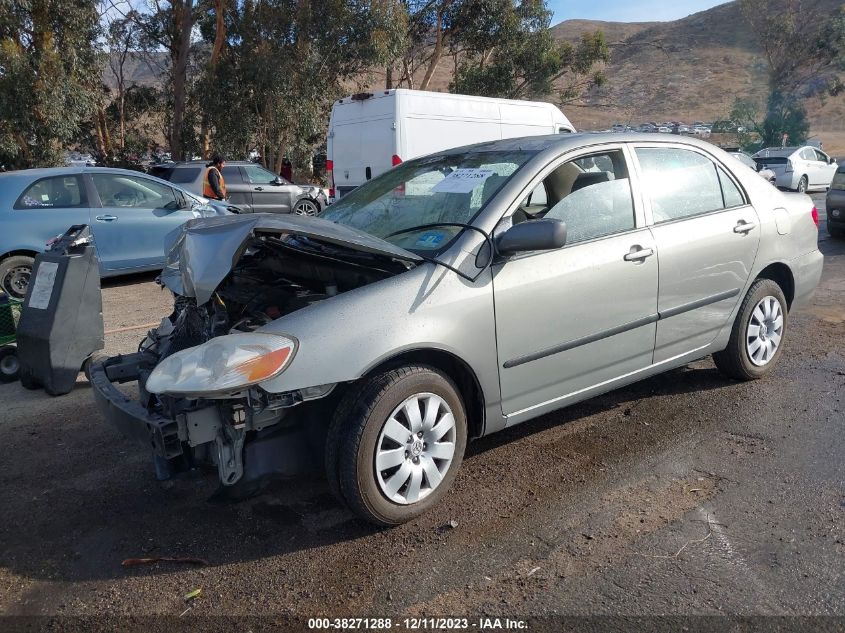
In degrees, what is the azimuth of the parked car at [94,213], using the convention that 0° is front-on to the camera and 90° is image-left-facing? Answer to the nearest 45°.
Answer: approximately 270°

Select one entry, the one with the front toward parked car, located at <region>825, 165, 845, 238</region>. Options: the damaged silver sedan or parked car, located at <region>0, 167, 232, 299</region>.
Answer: parked car, located at <region>0, 167, 232, 299</region>

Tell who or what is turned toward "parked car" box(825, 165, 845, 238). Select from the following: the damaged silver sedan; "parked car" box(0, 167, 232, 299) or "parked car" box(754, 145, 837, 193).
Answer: "parked car" box(0, 167, 232, 299)

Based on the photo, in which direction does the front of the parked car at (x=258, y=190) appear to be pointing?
to the viewer's right

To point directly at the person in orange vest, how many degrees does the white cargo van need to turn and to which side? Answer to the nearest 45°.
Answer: approximately 135° to its left

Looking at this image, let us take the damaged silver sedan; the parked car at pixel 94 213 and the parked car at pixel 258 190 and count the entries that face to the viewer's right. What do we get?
2

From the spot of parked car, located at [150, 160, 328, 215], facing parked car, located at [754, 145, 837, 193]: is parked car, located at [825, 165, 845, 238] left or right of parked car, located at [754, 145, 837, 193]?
right

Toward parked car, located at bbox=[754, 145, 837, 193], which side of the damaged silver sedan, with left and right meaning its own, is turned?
back

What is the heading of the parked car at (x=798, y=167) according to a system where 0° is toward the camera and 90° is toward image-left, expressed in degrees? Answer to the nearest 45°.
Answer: approximately 225°

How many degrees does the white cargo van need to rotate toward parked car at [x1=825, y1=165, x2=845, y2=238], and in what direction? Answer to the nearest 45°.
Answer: approximately 45° to its right

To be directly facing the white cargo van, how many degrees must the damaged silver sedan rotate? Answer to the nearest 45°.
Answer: approximately 135° to its right
